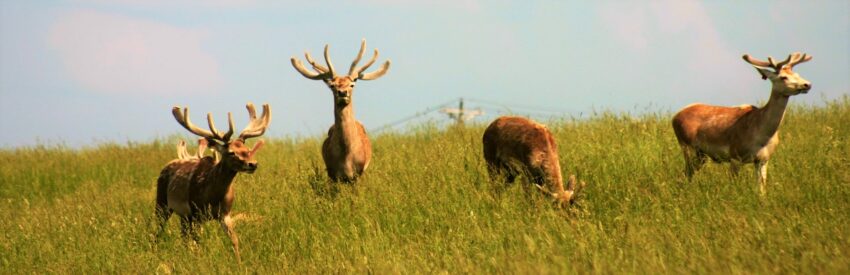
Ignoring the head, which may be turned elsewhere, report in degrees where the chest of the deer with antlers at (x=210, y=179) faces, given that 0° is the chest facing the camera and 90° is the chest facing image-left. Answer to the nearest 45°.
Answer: approximately 315°

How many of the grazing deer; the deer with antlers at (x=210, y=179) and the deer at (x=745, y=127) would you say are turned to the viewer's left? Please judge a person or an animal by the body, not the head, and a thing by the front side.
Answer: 0

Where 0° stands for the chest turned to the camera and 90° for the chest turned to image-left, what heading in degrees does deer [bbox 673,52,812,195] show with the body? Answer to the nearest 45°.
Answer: approximately 315°

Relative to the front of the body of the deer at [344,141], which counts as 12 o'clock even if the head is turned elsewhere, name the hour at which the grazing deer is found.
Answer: The grazing deer is roughly at 10 o'clock from the deer.

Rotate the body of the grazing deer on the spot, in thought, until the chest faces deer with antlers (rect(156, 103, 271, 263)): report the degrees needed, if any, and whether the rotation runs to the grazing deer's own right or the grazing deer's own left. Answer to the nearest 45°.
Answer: approximately 135° to the grazing deer's own right

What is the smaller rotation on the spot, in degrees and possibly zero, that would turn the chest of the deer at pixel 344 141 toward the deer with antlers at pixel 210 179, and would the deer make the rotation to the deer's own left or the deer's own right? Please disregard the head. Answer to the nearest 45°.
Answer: approximately 45° to the deer's own right

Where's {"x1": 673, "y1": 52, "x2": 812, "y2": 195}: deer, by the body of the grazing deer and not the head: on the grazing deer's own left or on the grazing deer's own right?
on the grazing deer's own left

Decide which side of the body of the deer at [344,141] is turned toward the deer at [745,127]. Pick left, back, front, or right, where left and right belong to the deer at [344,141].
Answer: left

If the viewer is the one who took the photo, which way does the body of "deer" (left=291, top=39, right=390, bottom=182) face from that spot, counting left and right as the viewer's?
facing the viewer

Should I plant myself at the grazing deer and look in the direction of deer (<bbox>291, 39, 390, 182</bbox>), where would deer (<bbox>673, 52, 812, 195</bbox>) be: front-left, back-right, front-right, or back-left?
back-right
